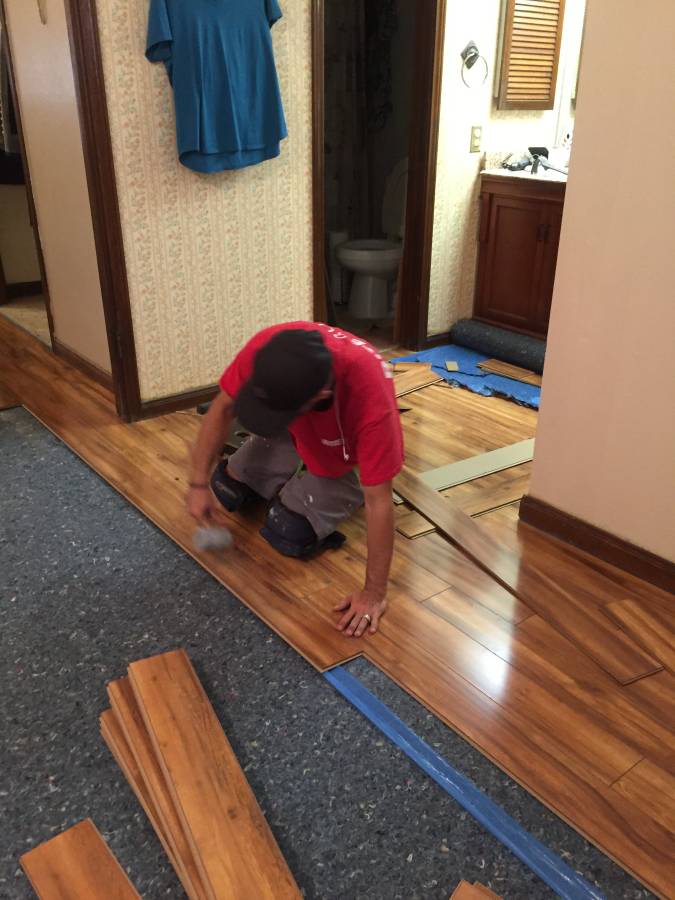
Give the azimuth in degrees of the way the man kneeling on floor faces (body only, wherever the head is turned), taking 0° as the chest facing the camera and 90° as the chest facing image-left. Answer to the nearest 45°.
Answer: approximately 45°

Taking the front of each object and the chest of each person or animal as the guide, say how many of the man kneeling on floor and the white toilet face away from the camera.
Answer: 0

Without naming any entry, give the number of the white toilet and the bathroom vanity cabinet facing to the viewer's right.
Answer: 0

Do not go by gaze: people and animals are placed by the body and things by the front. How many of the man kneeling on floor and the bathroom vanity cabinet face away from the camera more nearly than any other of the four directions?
0

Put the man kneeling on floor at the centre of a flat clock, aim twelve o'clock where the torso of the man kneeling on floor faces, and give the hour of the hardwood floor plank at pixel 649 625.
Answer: The hardwood floor plank is roughly at 8 o'clock from the man kneeling on floor.

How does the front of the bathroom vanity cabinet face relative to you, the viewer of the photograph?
facing the viewer and to the left of the viewer

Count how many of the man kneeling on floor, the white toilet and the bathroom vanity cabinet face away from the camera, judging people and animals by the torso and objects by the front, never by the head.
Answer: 0

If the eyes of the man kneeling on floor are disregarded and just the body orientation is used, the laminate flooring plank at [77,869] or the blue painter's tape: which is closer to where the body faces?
the laminate flooring plank

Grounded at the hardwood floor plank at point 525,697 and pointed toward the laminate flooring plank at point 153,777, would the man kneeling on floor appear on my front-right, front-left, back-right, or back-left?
front-right

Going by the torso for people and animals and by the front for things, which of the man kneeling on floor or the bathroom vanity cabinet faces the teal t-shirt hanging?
the bathroom vanity cabinet
